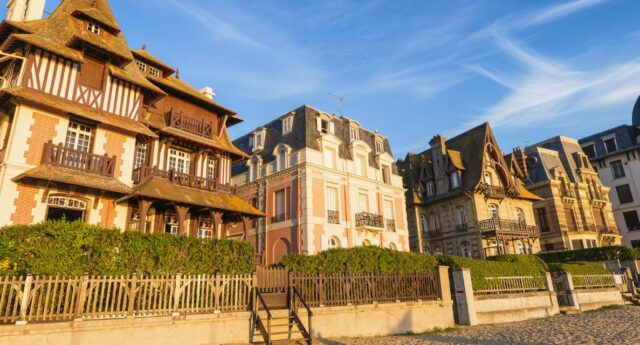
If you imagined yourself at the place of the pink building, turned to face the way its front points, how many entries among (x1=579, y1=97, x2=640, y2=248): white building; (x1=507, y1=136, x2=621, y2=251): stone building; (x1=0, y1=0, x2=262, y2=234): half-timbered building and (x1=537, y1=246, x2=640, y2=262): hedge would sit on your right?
1

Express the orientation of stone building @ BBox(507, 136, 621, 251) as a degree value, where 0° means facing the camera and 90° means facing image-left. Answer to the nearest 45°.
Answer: approximately 315°

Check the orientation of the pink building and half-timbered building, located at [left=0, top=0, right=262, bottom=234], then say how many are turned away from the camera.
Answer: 0

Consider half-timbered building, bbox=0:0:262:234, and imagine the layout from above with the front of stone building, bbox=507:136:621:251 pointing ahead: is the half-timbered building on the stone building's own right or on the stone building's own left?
on the stone building's own right

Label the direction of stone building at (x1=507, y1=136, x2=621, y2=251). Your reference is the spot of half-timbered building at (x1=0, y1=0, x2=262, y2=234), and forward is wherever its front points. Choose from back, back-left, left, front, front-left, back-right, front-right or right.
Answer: front-left

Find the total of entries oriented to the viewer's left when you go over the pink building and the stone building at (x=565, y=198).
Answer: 0

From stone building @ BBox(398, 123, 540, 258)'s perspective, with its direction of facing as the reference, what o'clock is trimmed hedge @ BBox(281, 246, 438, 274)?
The trimmed hedge is roughly at 2 o'clock from the stone building.

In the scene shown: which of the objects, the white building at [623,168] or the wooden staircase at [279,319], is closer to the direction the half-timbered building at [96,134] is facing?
the wooden staircase

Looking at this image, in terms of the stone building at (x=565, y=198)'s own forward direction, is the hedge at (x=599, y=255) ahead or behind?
ahead

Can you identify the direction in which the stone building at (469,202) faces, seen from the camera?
facing the viewer and to the right of the viewer

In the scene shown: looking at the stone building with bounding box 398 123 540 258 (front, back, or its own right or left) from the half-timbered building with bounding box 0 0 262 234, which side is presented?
right

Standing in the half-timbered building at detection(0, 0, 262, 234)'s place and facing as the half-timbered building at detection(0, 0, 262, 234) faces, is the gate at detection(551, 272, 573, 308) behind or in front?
in front

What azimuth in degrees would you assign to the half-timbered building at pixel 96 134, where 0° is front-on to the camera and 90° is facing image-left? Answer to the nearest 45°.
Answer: approximately 315°

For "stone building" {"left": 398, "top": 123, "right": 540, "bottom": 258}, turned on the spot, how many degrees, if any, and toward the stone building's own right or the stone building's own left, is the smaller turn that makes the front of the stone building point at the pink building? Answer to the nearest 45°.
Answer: approximately 90° to the stone building's own right
